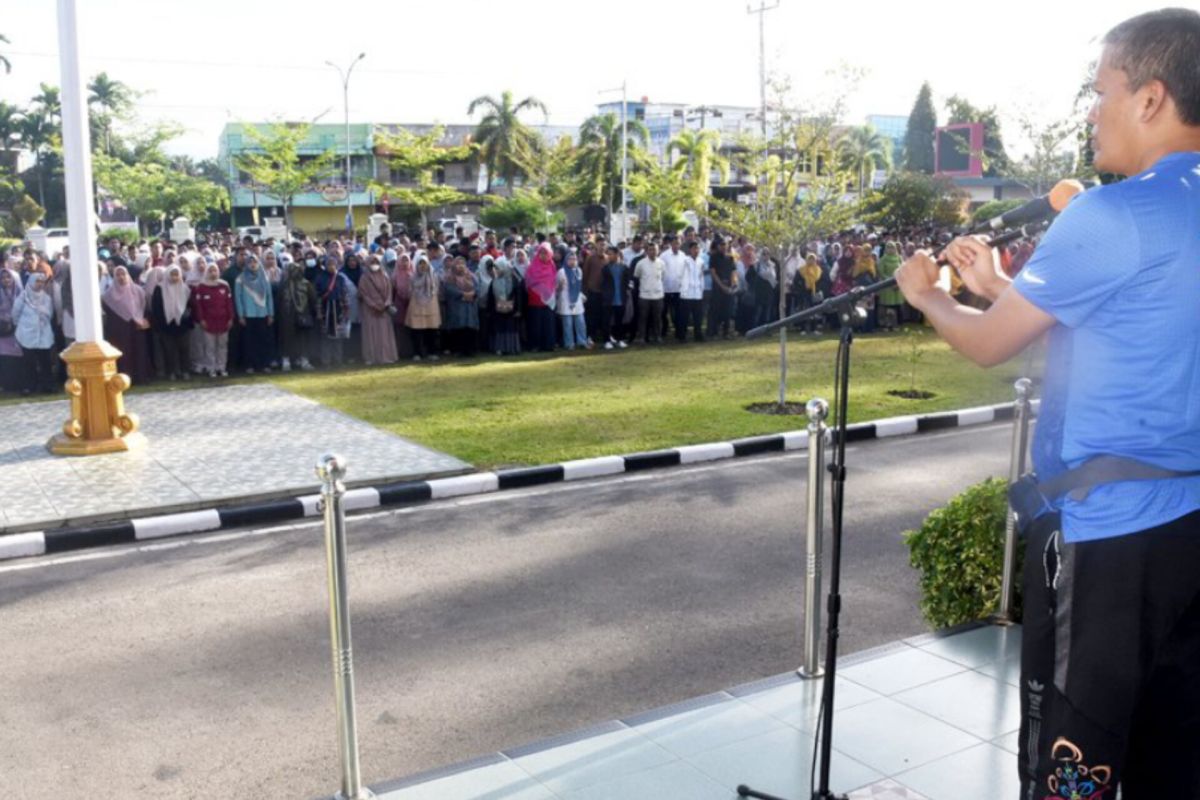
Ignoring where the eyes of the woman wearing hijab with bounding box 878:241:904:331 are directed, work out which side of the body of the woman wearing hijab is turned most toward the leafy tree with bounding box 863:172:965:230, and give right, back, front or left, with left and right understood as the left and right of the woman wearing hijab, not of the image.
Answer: back

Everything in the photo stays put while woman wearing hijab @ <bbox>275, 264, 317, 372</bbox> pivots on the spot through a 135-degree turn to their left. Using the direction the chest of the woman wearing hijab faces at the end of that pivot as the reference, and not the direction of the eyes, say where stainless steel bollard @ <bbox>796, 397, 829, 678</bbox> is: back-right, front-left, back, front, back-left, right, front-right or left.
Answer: back-right

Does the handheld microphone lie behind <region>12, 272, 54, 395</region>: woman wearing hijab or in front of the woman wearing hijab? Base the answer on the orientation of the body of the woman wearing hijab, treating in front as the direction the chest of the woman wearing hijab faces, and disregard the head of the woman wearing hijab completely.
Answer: in front

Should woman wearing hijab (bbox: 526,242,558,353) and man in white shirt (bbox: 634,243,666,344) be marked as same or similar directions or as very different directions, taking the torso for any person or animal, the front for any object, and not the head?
same or similar directions

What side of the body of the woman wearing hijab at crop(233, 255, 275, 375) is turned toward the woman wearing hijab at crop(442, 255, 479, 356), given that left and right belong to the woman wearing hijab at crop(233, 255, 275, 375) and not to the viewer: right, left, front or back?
left

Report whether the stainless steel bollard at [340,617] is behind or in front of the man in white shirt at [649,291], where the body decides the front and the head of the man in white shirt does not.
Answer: in front

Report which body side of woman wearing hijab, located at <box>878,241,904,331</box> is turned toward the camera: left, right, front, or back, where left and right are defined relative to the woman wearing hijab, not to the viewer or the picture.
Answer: front

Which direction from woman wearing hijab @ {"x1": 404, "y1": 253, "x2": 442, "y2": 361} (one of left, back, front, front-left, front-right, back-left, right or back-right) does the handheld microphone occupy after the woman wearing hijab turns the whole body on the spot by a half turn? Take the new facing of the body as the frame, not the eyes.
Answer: back

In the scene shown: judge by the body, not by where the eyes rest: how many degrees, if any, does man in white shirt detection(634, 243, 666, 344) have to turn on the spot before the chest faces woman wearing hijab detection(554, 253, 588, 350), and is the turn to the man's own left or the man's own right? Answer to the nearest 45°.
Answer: approximately 45° to the man's own right

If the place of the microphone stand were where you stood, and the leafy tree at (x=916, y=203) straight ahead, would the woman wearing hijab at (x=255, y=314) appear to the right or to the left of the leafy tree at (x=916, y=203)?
left

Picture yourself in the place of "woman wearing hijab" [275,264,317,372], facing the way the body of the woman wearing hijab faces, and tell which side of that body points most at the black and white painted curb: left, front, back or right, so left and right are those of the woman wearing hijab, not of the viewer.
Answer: front

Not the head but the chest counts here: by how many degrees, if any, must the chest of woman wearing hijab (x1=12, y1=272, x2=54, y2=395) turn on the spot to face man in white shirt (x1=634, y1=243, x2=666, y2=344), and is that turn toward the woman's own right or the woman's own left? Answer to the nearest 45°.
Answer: approximately 45° to the woman's own left

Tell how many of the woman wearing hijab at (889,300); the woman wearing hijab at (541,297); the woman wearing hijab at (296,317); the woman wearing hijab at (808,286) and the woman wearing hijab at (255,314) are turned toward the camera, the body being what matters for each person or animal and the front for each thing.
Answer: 5

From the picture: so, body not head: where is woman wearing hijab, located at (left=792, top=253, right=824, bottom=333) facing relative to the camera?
toward the camera

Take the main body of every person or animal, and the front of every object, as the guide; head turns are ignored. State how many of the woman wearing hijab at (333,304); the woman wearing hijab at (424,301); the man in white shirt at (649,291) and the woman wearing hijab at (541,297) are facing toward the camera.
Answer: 4

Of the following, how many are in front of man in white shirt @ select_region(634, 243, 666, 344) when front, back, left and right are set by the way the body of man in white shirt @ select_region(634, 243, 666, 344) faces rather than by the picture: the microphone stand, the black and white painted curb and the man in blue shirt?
3

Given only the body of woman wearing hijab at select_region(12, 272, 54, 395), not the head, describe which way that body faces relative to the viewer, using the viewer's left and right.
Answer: facing the viewer and to the right of the viewer
